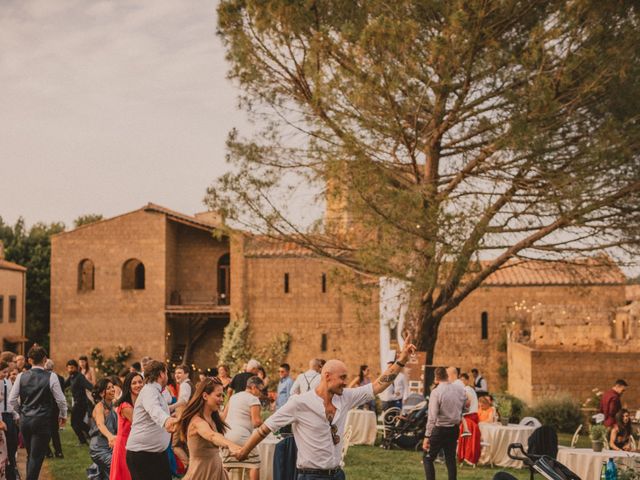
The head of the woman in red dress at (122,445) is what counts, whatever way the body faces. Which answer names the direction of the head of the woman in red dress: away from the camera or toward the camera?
toward the camera

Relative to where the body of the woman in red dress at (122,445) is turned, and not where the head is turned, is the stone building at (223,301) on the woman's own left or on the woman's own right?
on the woman's own left

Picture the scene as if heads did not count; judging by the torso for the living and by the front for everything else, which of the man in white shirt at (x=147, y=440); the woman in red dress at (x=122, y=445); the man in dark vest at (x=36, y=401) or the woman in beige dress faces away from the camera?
the man in dark vest

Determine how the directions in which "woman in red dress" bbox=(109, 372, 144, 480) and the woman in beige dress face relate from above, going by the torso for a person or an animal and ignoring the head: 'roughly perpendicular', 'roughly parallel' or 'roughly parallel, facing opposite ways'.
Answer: roughly parallel

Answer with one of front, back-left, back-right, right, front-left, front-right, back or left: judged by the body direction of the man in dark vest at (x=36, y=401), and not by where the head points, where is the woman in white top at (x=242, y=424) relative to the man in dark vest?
back-right

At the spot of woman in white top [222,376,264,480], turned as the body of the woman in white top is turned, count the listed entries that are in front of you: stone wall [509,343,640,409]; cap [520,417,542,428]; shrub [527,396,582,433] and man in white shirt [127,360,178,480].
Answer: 3

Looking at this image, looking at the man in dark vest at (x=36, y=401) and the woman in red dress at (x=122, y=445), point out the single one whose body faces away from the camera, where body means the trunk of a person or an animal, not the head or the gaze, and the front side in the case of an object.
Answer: the man in dark vest

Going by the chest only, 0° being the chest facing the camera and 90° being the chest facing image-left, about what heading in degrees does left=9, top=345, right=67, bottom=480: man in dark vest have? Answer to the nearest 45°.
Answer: approximately 180°

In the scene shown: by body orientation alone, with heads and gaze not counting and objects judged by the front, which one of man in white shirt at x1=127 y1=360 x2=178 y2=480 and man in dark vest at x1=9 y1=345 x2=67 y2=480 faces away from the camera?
the man in dark vest
